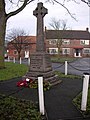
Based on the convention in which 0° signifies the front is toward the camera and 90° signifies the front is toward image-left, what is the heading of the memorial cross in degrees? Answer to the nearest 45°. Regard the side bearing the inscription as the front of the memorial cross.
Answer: approximately 45°
